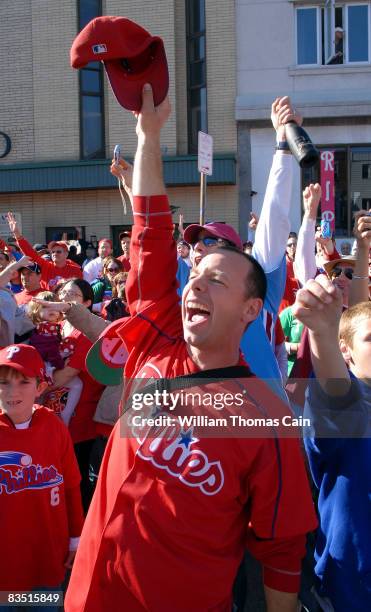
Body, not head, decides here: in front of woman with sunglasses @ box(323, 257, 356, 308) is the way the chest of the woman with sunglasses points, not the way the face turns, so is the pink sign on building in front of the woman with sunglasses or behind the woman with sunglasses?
behind

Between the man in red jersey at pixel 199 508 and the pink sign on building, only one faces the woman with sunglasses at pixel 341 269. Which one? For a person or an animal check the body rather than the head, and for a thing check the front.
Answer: the pink sign on building

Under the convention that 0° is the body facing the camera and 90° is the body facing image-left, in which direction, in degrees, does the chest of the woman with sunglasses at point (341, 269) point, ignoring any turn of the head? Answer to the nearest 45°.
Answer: approximately 0°

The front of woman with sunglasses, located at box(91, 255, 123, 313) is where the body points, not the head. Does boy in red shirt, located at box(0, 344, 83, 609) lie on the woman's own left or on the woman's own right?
on the woman's own right

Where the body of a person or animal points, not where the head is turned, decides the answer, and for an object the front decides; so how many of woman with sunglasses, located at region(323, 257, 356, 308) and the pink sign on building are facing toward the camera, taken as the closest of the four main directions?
2

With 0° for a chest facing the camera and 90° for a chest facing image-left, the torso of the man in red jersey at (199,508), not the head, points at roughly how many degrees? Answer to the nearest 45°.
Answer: approximately 45°
